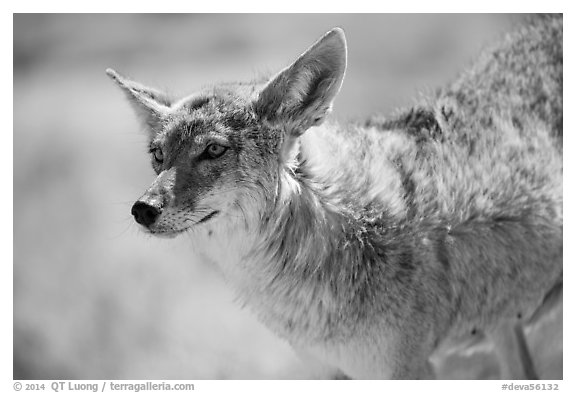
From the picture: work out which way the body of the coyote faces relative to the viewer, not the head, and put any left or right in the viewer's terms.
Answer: facing the viewer and to the left of the viewer
